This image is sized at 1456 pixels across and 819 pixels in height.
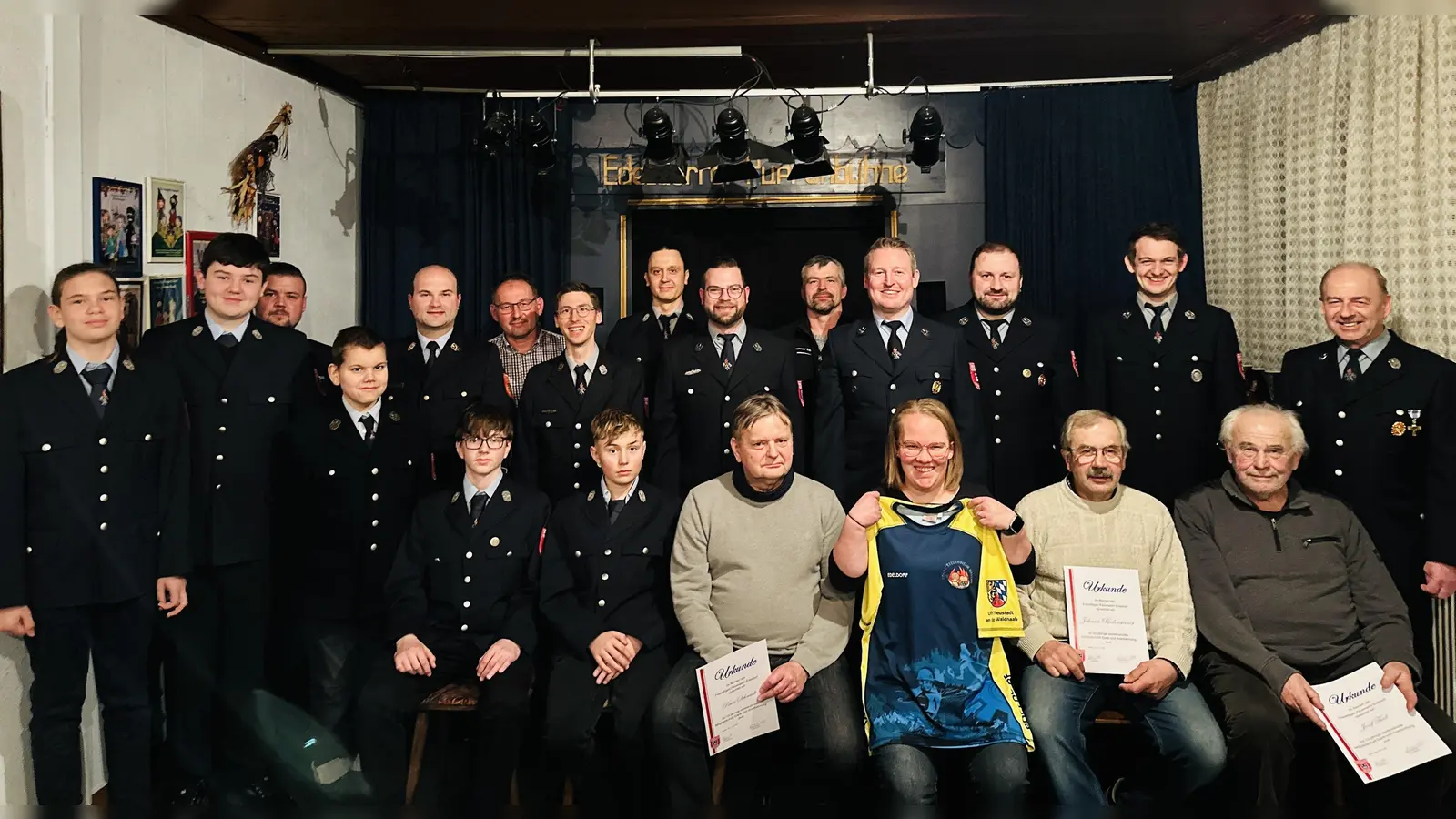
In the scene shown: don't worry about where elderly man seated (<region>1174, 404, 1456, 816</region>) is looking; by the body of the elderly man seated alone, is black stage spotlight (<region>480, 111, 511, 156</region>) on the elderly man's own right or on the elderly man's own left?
on the elderly man's own right

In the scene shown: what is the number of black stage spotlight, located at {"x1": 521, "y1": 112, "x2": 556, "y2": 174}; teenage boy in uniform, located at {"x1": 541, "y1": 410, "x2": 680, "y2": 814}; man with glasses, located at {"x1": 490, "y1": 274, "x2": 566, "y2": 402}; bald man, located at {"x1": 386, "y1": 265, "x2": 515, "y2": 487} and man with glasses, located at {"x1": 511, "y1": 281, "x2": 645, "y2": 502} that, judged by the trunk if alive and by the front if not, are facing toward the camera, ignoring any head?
4

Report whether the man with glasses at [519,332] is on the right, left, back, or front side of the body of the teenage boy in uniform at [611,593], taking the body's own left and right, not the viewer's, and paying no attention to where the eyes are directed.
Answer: back

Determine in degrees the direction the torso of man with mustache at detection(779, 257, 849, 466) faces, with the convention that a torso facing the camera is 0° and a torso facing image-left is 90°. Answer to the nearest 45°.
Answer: approximately 0°

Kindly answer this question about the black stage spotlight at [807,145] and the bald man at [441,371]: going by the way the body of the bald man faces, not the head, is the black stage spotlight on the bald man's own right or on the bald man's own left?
on the bald man's own left

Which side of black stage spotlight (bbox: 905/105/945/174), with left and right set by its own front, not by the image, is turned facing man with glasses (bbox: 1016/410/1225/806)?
back

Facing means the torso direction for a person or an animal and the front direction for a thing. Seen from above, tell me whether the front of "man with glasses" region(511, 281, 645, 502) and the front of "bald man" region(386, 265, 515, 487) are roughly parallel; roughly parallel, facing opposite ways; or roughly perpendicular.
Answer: roughly parallel

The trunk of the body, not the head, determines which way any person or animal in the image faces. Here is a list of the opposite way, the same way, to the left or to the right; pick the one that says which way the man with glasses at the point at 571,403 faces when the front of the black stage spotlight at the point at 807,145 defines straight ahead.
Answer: the opposite way

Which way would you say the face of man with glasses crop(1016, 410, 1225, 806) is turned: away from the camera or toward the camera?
toward the camera
